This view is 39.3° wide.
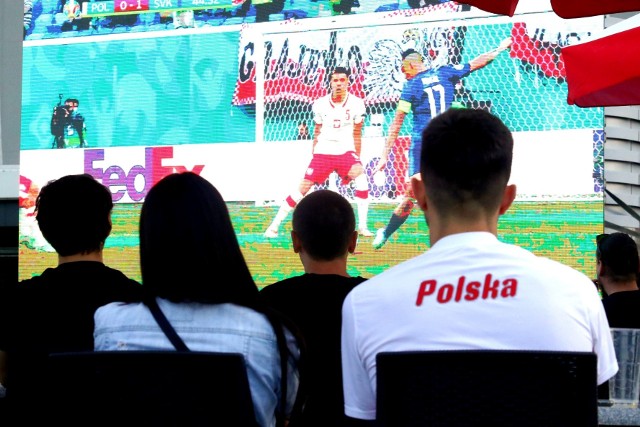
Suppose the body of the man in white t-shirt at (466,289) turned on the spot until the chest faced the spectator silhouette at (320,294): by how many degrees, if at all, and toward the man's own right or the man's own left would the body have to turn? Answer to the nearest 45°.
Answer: approximately 45° to the man's own left

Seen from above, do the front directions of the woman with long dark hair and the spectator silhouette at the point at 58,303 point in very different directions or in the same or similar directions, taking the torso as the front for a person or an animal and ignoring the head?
same or similar directions

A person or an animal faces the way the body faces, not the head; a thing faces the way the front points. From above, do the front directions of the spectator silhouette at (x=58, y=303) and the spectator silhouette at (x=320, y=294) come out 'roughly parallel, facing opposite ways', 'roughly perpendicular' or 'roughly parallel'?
roughly parallel

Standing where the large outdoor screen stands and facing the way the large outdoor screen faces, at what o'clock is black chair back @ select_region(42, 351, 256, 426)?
The black chair back is roughly at 12 o'clock from the large outdoor screen.

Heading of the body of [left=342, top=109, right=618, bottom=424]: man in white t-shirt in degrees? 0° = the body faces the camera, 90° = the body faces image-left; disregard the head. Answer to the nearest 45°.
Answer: approximately 180°

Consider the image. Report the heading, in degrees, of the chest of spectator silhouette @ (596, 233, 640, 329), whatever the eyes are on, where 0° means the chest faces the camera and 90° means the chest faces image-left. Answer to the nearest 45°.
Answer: approximately 180°

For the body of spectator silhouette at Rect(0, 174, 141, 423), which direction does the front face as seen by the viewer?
away from the camera

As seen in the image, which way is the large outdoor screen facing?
toward the camera

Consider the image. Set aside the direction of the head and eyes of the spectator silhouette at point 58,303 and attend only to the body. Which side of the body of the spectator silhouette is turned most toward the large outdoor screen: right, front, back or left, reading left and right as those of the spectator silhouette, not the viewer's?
front

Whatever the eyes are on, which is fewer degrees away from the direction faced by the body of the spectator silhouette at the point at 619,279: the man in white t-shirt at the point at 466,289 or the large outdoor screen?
the large outdoor screen

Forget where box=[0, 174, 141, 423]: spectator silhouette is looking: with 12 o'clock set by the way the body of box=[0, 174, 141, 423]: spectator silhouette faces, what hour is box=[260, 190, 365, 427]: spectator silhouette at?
box=[260, 190, 365, 427]: spectator silhouette is roughly at 3 o'clock from box=[0, 174, 141, 423]: spectator silhouette.

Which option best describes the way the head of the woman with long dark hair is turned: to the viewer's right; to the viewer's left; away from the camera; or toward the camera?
away from the camera

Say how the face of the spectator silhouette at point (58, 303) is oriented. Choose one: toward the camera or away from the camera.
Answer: away from the camera

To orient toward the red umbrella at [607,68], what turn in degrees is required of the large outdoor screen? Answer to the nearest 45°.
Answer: approximately 45° to its left

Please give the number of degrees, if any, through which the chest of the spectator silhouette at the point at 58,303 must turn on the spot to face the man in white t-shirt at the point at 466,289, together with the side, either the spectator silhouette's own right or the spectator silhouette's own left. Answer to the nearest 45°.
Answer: approximately 135° to the spectator silhouette's own right

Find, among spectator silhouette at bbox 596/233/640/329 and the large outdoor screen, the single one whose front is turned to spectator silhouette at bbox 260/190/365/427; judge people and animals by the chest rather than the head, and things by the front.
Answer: the large outdoor screen

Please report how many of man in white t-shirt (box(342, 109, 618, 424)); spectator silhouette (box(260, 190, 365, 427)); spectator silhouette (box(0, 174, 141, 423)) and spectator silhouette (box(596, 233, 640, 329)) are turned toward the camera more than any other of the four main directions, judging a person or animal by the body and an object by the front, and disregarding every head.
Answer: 0

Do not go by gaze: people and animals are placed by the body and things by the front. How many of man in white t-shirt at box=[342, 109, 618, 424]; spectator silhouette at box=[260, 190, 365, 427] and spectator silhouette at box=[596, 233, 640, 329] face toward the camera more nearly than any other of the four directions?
0

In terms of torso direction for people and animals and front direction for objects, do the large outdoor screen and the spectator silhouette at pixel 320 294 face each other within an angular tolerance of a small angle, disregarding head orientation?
yes

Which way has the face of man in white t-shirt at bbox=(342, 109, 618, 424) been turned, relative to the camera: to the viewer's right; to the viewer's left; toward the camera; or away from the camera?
away from the camera

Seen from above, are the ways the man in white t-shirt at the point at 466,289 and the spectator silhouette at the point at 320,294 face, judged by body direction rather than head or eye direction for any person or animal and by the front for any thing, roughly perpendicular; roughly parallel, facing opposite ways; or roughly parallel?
roughly parallel

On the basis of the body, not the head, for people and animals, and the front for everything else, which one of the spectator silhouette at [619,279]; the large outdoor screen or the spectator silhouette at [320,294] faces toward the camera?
the large outdoor screen
